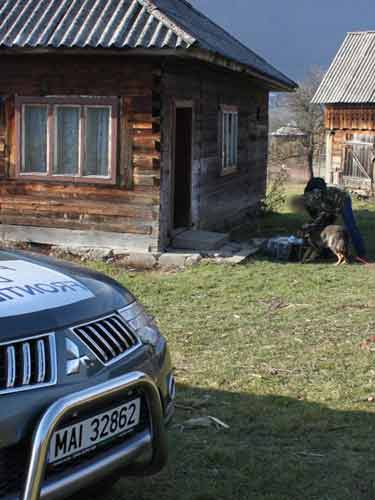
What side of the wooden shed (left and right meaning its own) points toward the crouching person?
front

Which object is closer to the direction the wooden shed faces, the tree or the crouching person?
the crouching person

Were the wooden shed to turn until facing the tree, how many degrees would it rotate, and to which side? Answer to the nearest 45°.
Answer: approximately 90° to its right

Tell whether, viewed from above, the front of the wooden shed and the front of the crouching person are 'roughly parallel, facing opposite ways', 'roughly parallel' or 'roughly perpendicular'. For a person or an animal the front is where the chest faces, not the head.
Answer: roughly perpendicular

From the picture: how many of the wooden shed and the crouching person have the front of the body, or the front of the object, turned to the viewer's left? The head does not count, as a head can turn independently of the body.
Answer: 1

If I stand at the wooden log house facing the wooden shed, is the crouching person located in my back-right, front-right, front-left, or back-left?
front-right

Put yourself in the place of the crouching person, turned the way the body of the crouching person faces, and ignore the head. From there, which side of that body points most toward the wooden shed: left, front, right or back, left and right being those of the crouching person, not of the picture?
right

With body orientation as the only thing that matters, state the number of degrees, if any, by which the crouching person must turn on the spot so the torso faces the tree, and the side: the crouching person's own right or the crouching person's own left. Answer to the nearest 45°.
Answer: approximately 90° to the crouching person's own right

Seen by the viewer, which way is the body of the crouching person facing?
to the viewer's left

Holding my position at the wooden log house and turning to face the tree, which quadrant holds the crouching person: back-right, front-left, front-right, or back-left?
front-right

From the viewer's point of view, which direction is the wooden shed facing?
toward the camera

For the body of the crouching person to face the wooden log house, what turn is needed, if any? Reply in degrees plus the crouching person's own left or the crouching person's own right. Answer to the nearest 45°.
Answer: approximately 45° to the crouching person's own left
